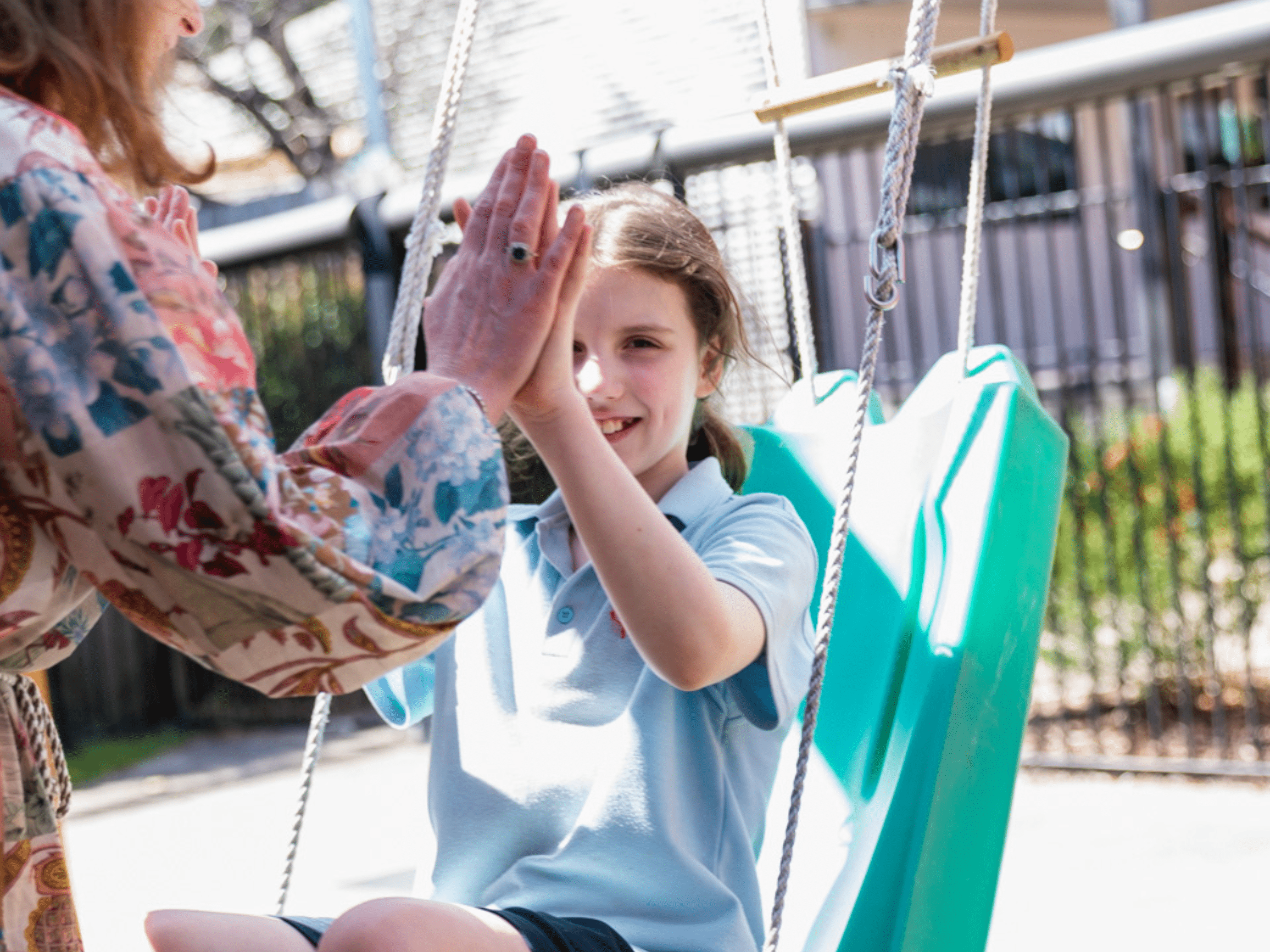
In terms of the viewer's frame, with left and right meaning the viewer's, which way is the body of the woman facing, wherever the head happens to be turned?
facing to the right of the viewer

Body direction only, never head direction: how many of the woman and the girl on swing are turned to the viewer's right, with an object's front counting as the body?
1

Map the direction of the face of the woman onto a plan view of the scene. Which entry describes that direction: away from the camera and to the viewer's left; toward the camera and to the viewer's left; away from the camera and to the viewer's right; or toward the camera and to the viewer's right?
away from the camera and to the viewer's right

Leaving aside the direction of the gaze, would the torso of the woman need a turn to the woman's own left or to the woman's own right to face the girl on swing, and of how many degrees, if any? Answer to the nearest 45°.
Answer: approximately 45° to the woman's own left

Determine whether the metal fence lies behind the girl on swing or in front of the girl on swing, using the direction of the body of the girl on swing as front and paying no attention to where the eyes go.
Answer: behind

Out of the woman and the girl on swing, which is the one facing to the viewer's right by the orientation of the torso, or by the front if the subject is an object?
the woman
